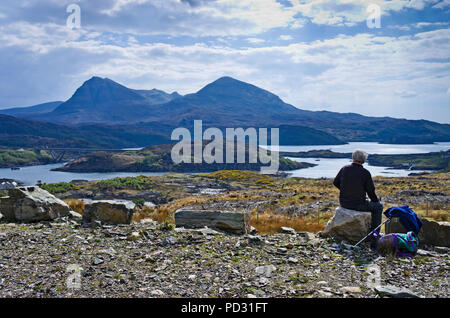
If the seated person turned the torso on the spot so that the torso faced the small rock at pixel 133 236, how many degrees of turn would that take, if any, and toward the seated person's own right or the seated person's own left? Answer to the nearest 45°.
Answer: approximately 135° to the seated person's own left

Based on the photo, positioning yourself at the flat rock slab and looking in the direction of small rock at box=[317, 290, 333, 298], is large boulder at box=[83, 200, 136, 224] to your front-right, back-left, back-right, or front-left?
back-right

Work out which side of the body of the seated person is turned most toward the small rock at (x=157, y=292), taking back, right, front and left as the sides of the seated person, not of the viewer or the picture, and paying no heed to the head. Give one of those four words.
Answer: back

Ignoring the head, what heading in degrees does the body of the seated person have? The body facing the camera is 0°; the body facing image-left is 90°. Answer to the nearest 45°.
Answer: approximately 225°

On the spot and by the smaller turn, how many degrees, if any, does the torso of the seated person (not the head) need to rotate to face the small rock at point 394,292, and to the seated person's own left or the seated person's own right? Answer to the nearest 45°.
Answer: approximately 135° to the seated person's own right

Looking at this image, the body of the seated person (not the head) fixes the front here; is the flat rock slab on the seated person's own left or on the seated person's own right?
on the seated person's own left

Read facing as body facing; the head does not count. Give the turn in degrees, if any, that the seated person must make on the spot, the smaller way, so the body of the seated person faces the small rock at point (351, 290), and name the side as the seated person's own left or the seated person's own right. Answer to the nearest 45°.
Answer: approximately 135° to the seated person's own right

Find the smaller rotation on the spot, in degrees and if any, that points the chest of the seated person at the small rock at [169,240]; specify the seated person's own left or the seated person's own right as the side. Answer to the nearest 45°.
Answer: approximately 135° to the seated person's own left

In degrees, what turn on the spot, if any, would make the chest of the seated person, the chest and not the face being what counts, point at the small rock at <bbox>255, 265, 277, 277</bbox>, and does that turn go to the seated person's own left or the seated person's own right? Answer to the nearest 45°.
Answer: approximately 180°

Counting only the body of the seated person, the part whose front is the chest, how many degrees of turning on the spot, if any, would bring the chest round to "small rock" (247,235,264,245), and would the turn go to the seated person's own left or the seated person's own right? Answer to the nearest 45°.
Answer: approximately 135° to the seated person's own left
